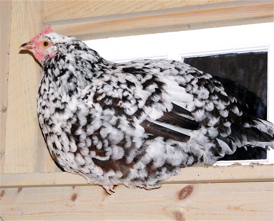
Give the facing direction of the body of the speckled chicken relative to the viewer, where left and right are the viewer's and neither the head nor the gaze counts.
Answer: facing to the left of the viewer

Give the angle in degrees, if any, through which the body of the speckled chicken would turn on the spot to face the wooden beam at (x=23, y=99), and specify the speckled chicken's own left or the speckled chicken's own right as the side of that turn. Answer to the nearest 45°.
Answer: approximately 45° to the speckled chicken's own right
